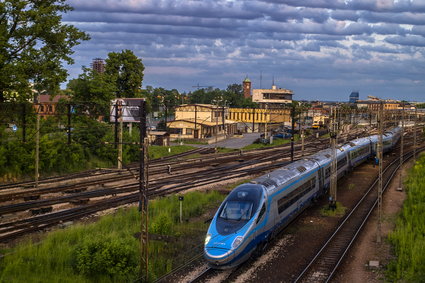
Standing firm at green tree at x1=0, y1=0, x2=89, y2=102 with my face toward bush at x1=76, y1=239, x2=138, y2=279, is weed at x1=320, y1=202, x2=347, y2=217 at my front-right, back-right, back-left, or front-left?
front-left

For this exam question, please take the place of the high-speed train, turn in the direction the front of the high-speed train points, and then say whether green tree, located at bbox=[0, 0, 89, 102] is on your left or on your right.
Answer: on your right

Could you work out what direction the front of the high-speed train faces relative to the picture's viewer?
facing the viewer and to the left of the viewer

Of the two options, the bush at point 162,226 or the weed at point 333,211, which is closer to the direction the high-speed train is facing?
the bush

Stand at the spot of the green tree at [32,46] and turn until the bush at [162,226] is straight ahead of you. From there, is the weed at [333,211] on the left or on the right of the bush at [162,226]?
left

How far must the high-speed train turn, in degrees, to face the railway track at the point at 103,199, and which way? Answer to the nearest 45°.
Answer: approximately 90° to its right
